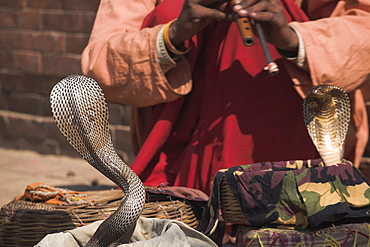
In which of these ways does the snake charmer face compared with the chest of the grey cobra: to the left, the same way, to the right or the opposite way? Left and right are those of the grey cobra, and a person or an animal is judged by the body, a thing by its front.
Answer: the opposite way

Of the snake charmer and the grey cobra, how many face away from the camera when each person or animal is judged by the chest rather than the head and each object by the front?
1

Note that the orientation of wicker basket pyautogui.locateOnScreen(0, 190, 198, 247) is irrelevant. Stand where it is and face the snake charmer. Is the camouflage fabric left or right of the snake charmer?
right

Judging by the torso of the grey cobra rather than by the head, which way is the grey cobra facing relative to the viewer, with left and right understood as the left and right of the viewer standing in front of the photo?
facing away from the viewer

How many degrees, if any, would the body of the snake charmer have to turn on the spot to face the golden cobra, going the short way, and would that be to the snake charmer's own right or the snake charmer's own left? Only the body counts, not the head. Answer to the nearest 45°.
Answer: approximately 45° to the snake charmer's own left

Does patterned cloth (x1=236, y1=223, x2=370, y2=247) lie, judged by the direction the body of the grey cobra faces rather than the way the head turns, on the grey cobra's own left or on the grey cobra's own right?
on the grey cobra's own right

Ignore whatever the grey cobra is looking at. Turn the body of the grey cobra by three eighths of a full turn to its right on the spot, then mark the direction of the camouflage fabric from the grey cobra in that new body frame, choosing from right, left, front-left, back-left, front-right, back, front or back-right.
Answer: front-left

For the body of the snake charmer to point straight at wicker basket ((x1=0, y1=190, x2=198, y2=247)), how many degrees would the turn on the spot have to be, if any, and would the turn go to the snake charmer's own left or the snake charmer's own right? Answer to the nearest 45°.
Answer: approximately 45° to the snake charmer's own right

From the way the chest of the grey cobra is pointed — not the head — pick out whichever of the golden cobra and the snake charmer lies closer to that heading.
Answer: the snake charmer

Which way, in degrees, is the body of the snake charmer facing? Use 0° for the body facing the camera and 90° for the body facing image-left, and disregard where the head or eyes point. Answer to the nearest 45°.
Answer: approximately 0°
